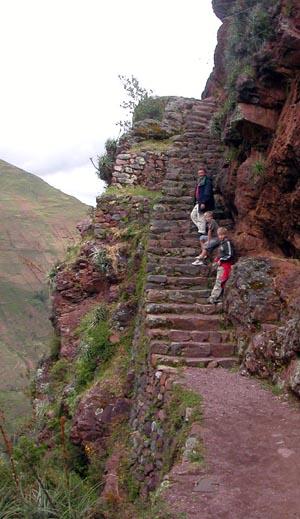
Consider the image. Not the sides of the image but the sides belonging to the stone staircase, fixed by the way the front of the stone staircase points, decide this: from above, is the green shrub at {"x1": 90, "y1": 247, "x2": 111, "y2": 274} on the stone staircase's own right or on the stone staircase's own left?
on the stone staircase's own right

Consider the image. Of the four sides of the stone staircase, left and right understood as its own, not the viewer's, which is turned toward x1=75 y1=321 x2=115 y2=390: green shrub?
right

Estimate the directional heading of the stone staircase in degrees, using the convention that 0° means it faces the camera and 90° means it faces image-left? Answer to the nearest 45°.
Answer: approximately 0°

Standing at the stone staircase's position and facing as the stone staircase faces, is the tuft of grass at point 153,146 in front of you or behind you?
behind

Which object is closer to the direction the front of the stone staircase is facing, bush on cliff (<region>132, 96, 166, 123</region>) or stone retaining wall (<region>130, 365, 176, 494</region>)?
the stone retaining wall

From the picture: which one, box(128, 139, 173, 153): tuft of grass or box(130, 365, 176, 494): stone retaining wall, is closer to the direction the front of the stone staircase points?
the stone retaining wall

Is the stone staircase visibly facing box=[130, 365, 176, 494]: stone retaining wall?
yes

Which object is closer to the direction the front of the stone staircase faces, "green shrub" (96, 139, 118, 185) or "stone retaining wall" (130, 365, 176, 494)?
the stone retaining wall

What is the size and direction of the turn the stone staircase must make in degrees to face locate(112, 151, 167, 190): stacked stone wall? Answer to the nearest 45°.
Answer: approximately 180°

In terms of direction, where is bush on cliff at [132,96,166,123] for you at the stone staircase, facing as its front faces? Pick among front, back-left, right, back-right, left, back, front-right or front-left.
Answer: back
